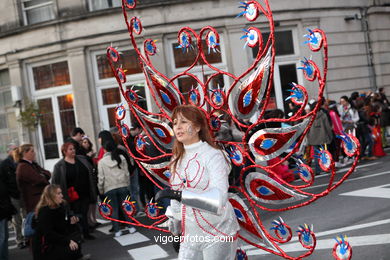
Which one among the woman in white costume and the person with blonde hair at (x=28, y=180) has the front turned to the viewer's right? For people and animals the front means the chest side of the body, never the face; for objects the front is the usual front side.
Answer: the person with blonde hair

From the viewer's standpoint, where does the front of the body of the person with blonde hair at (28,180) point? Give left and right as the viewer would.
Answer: facing to the right of the viewer

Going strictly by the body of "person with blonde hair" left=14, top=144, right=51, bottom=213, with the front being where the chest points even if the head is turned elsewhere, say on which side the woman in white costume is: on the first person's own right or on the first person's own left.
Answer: on the first person's own right

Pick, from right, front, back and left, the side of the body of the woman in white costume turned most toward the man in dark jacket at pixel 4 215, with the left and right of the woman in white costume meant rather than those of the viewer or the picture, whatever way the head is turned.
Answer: right

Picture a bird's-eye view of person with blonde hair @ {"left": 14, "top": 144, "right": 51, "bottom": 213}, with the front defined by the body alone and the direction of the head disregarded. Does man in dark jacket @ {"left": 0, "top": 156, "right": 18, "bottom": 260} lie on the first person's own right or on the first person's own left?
on the first person's own right

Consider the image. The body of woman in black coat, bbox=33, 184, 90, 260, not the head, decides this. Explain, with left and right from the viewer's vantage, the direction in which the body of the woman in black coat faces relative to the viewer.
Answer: facing to the right of the viewer

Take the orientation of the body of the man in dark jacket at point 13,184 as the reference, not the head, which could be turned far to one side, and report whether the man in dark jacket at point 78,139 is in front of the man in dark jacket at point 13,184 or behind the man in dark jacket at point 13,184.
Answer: in front

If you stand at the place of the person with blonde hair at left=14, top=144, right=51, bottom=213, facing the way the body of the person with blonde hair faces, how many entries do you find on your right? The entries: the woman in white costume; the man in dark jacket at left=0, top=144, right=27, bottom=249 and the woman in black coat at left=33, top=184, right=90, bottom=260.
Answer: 2

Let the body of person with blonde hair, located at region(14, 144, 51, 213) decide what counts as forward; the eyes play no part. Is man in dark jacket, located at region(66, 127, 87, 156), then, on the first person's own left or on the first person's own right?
on the first person's own left

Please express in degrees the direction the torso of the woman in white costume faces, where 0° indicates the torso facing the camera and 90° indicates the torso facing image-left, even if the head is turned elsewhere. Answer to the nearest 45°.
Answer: approximately 45°

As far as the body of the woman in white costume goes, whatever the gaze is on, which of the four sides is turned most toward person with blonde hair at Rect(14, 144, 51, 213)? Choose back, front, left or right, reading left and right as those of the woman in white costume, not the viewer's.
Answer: right

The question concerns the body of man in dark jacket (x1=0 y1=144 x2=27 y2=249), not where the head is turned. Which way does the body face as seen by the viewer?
to the viewer's right

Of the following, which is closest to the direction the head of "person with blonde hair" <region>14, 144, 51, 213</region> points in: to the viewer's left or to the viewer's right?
to the viewer's right
